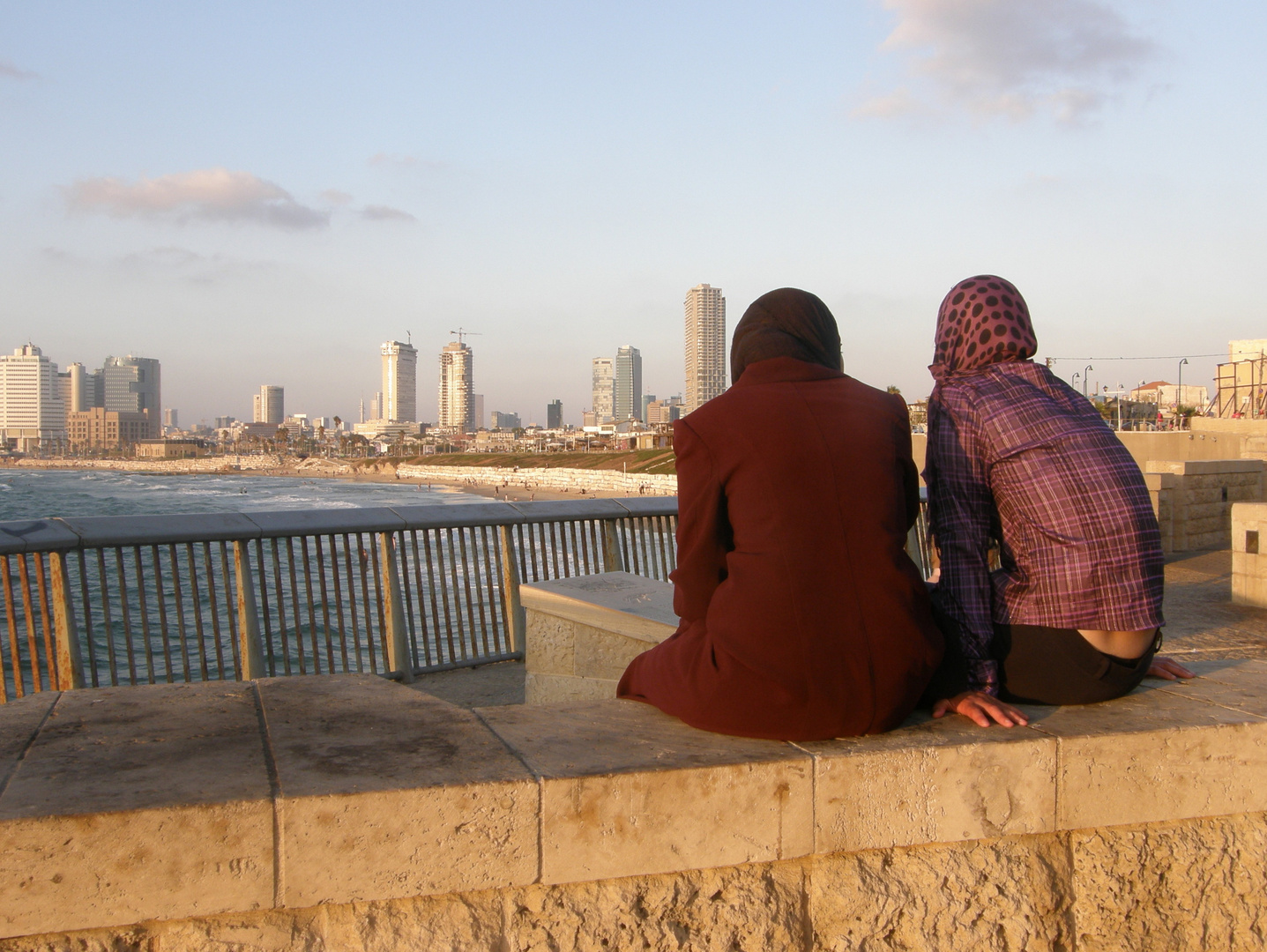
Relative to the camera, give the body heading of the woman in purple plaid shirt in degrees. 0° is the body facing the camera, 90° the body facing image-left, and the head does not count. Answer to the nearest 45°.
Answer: approximately 135°

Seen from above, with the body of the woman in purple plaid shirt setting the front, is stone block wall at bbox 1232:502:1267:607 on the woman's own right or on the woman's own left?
on the woman's own right

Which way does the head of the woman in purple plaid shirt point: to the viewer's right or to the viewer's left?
to the viewer's left

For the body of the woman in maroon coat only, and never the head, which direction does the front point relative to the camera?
away from the camera

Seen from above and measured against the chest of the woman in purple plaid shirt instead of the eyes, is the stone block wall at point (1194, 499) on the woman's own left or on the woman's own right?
on the woman's own right
